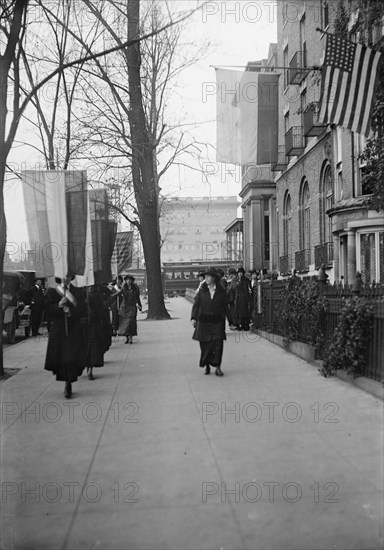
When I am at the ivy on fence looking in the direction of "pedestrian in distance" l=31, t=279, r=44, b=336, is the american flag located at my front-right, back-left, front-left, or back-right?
back-left

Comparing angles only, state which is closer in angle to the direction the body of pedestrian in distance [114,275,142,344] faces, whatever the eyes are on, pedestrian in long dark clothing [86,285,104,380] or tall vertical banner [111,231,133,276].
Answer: the pedestrian in long dark clothing

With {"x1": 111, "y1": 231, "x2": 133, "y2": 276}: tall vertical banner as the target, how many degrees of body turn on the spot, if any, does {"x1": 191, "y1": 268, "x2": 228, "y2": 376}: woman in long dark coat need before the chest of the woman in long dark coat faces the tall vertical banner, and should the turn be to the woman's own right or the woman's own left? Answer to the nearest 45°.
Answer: approximately 180°

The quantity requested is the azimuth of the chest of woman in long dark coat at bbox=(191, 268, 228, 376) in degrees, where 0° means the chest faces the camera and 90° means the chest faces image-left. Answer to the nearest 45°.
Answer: approximately 0°

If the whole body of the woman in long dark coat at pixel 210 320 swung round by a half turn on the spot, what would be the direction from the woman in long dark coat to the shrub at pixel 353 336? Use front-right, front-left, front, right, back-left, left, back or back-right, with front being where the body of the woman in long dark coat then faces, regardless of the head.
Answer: back-right

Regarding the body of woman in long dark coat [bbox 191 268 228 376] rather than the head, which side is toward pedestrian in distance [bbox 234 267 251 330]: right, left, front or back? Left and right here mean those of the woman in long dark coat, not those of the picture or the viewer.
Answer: back

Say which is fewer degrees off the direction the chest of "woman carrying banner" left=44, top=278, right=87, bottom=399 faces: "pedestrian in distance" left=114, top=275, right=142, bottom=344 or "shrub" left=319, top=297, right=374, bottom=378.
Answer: the shrub

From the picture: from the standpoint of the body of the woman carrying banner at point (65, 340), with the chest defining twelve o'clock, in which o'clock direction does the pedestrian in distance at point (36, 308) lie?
The pedestrian in distance is roughly at 6 o'clock from the woman carrying banner.

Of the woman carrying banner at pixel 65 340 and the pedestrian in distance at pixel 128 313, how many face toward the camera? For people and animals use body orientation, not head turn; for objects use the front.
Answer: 2
